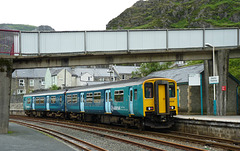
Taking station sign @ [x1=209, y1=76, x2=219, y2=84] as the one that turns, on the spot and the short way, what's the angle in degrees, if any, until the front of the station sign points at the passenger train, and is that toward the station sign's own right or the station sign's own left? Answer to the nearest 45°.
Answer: approximately 45° to the station sign's own right

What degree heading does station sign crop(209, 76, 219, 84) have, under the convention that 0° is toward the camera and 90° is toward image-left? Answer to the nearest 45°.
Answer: approximately 0°

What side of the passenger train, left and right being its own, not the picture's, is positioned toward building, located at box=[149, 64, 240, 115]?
left
